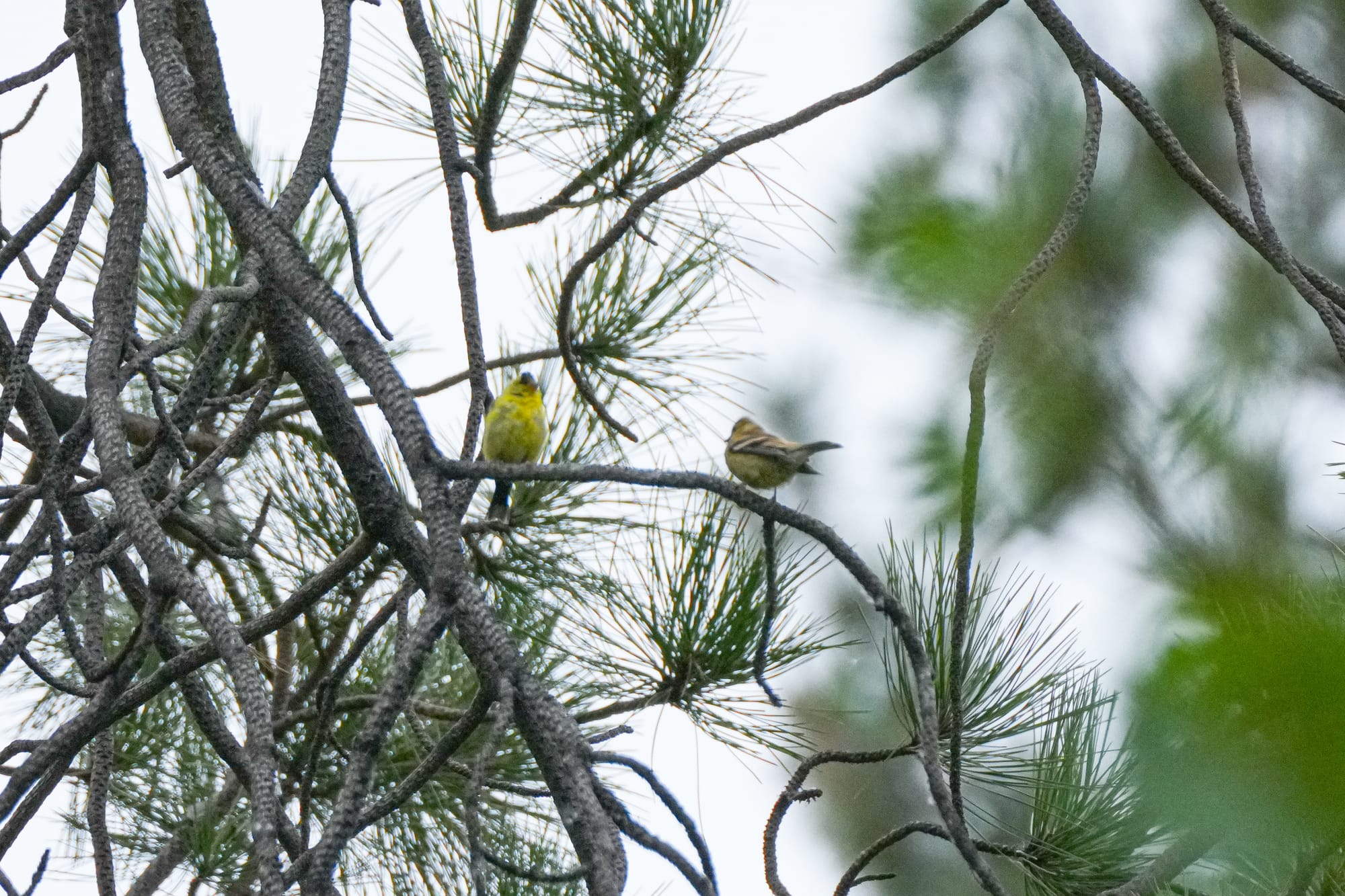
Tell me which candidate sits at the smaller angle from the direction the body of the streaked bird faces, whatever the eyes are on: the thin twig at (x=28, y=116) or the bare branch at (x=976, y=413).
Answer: the thin twig

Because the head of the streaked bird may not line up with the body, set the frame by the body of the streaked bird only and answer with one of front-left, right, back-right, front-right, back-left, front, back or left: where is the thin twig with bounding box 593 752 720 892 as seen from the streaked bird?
left

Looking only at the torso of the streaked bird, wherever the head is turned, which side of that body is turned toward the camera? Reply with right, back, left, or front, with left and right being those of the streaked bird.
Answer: left
